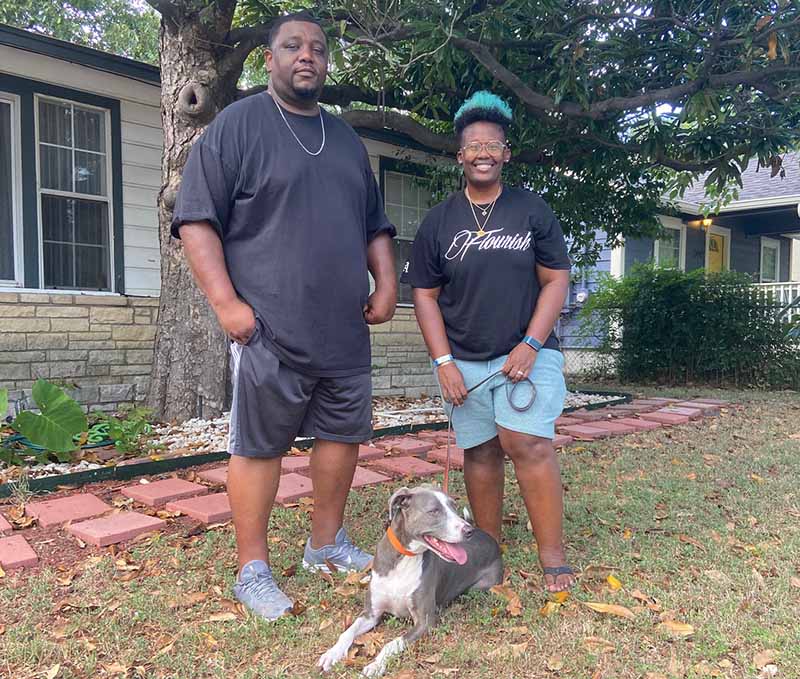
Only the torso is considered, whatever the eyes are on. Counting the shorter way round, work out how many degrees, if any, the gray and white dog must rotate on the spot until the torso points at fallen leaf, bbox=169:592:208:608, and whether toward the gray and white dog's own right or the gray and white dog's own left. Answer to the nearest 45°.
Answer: approximately 45° to the gray and white dog's own right

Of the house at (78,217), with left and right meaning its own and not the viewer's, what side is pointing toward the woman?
front

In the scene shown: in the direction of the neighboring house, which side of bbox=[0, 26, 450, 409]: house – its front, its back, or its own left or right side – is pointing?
left

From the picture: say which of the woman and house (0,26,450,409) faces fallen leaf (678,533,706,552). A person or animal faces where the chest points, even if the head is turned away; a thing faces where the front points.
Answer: the house

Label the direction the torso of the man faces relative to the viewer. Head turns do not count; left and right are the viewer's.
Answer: facing the viewer and to the right of the viewer

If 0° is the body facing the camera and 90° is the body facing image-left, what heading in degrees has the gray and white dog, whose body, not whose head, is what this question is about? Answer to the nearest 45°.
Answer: approximately 45°

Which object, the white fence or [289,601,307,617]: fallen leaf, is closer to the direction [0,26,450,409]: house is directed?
the fallen leaf

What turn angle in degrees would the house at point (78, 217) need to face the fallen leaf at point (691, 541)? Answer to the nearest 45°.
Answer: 0° — it already faces it
